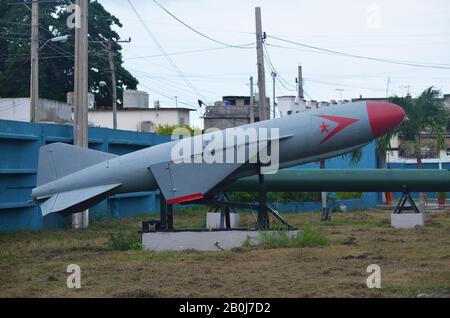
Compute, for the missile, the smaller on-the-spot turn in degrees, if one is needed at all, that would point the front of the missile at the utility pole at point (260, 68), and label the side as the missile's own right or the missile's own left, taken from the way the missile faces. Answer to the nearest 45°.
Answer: approximately 90° to the missile's own left

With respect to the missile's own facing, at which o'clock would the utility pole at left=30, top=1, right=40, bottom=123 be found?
The utility pole is roughly at 8 o'clock from the missile.

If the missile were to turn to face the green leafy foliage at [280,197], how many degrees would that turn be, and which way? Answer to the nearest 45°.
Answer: approximately 90° to its left

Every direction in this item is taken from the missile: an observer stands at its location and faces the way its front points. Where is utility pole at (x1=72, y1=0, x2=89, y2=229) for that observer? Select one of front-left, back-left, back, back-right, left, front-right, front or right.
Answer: back-left

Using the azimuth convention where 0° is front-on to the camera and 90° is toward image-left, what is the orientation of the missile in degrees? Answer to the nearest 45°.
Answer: approximately 270°

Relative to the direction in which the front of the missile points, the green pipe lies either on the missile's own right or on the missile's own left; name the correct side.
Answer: on the missile's own left

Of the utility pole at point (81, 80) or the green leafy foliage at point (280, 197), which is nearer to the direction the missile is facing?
the green leafy foliage

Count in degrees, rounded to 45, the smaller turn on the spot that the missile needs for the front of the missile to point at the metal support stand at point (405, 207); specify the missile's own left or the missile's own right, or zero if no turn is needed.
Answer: approximately 45° to the missile's own left
